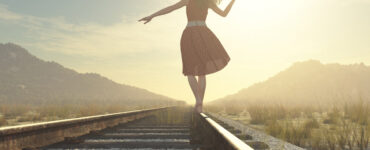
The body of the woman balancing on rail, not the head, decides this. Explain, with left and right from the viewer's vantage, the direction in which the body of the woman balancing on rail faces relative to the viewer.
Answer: facing away from the viewer
